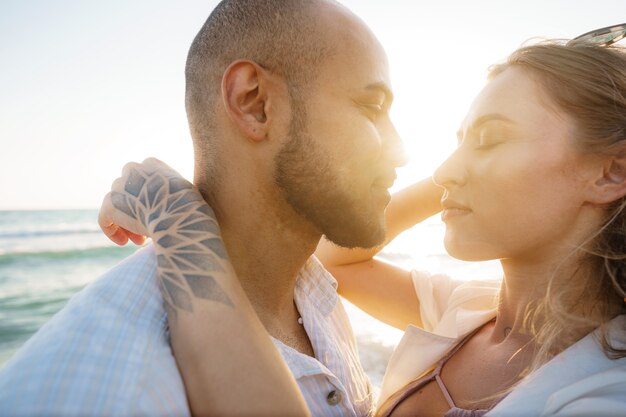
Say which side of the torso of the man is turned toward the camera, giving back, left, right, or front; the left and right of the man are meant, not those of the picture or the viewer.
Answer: right

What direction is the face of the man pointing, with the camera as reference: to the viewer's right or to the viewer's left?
to the viewer's right

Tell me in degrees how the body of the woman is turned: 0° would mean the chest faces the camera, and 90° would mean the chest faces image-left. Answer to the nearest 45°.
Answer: approximately 45°
